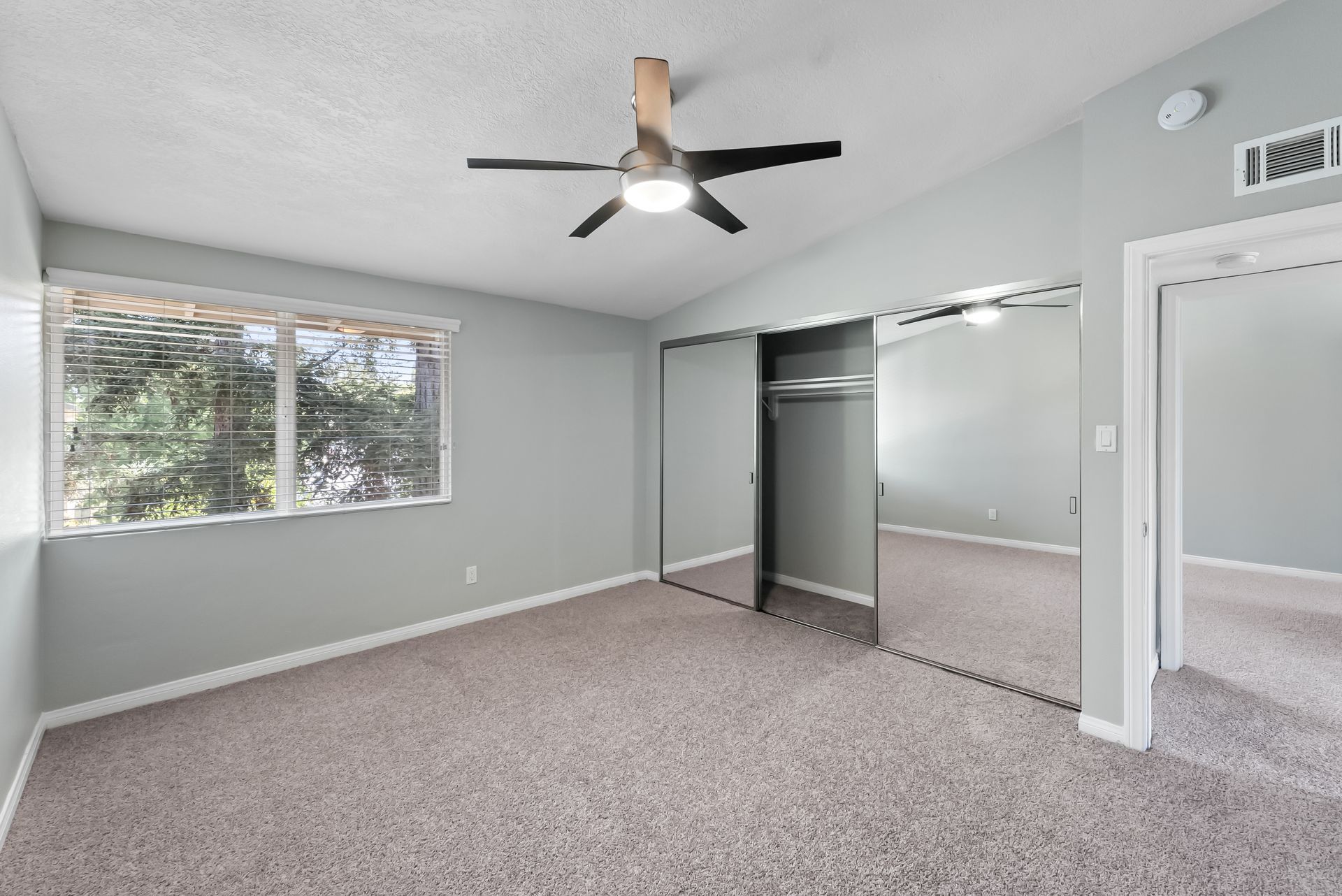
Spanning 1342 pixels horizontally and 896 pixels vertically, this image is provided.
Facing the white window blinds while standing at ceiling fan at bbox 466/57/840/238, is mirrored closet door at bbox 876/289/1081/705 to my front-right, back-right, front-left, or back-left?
back-right

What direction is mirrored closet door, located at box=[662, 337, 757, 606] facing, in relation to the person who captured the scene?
facing the viewer and to the left of the viewer

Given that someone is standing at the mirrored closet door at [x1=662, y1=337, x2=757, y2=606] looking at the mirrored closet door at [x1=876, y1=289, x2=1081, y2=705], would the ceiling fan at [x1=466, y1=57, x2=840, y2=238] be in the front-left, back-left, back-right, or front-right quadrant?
front-right

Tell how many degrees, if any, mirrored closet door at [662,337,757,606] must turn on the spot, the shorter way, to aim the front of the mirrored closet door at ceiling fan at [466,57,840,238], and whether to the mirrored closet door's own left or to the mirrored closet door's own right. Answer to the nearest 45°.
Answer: approximately 45° to the mirrored closet door's own left

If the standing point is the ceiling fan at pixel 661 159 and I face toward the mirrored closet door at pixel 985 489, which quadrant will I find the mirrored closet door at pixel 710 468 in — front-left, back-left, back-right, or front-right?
front-left

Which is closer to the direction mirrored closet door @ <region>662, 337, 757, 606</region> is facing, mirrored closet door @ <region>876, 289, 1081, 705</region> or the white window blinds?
the white window blinds

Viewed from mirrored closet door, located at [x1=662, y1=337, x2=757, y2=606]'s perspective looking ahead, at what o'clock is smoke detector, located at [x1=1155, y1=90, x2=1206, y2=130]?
The smoke detector is roughly at 9 o'clock from the mirrored closet door.

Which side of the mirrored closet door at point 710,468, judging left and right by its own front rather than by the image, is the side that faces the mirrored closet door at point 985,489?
left

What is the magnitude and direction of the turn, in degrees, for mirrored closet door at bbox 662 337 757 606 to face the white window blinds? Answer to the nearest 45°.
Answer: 0° — it already faces it

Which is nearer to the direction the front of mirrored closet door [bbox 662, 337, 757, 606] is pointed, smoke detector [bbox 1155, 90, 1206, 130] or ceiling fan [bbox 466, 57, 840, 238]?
the ceiling fan
